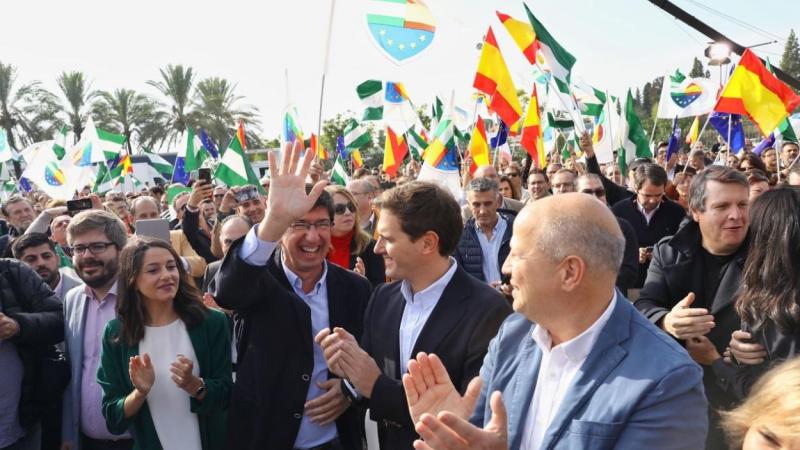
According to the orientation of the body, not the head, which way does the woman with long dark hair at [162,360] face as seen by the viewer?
toward the camera

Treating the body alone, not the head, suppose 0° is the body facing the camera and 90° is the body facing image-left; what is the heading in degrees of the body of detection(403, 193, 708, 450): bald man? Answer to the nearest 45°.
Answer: approximately 45°

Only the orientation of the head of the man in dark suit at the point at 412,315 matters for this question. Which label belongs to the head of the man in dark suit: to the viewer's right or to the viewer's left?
to the viewer's left

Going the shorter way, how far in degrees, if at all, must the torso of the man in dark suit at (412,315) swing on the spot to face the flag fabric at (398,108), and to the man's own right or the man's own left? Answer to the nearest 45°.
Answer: approximately 135° to the man's own right

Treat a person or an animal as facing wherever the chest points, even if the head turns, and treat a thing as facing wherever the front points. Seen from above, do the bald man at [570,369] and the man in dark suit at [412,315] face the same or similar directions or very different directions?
same or similar directions

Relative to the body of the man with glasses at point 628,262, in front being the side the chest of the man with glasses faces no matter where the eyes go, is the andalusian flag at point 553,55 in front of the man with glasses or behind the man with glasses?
behind

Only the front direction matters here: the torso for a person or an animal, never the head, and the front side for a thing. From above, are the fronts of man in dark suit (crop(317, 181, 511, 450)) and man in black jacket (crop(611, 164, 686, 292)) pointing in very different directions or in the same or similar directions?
same or similar directions

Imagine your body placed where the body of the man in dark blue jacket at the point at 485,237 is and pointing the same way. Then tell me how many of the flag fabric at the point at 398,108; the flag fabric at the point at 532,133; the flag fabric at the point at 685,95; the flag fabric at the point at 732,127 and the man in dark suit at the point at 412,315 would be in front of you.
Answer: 1

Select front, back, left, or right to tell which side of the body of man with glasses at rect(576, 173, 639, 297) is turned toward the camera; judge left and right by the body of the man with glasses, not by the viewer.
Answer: front
